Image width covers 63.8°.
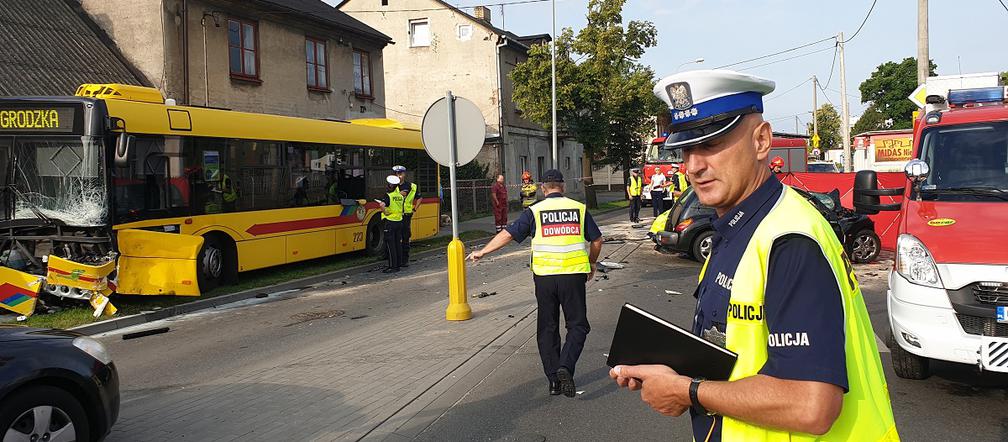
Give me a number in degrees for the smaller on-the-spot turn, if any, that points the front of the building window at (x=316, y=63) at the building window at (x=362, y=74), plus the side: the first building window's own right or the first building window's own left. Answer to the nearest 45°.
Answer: approximately 90° to the first building window's own left

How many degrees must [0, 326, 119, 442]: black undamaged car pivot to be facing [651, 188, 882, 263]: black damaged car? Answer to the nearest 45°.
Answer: approximately 45° to its left

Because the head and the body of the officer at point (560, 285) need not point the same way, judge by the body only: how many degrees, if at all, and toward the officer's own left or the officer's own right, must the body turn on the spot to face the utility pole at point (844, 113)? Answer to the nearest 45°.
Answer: approximately 45° to the officer's own right

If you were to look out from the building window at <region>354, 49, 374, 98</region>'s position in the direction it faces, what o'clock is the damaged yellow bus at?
The damaged yellow bus is roughly at 2 o'clock from the building window.

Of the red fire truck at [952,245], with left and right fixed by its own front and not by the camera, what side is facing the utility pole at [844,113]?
back

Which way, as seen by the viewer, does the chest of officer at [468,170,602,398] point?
away from the camera

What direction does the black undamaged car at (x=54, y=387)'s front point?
to the viewer's right

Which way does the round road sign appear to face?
away from the camera
